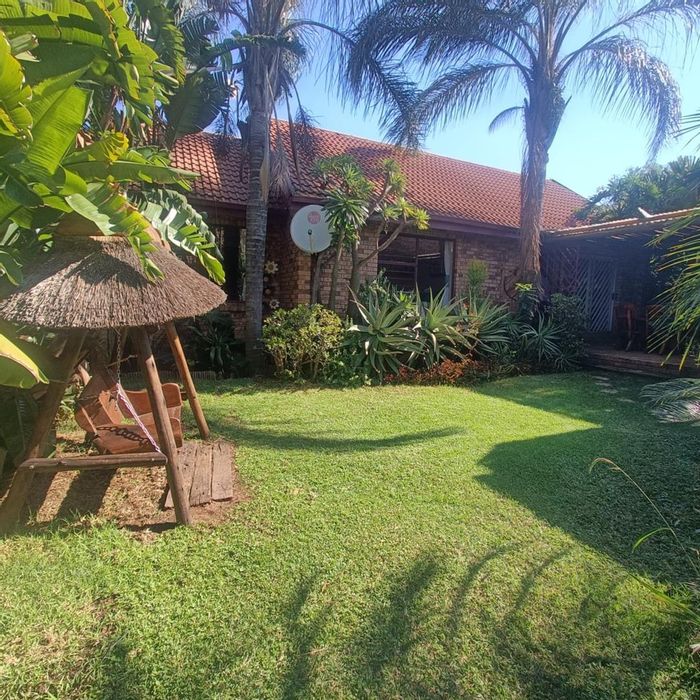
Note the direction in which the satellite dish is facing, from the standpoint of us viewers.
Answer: facing the viewer

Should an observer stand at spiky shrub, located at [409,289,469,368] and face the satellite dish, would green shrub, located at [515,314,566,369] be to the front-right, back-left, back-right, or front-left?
back-right

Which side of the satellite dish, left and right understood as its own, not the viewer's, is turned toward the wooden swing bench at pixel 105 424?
front

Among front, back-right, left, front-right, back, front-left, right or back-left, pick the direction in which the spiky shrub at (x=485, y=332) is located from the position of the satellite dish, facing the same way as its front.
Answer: left

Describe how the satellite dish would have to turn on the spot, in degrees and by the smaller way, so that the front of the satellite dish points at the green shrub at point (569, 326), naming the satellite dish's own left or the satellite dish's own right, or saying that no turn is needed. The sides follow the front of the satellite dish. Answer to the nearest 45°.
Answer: approximately 90° to the satellite dish's own left

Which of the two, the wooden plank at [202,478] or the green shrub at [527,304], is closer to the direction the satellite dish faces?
the wooden plank

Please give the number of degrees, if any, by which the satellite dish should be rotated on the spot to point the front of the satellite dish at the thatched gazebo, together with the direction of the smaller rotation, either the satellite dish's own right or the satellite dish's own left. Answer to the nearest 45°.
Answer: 0° — it already faces it

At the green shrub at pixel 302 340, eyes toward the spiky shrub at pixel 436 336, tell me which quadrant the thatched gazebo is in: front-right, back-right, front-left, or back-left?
back-right

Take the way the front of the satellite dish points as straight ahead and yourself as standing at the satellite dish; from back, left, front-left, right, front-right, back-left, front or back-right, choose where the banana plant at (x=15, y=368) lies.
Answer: front
